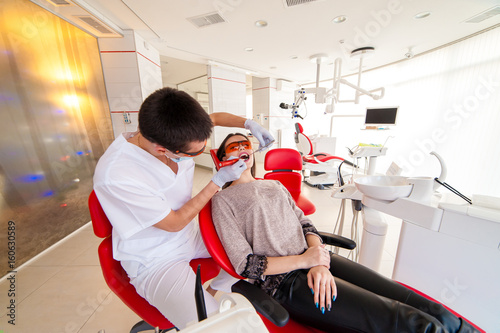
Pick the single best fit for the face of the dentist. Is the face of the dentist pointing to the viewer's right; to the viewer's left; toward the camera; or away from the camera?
to the viewer's right

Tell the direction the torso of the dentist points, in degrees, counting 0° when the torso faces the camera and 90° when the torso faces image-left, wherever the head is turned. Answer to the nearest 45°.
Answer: approximately 315°

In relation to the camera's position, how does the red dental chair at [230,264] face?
facing the viewer and to the right of the viewer

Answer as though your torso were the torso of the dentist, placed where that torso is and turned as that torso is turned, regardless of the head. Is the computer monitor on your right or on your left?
on your left

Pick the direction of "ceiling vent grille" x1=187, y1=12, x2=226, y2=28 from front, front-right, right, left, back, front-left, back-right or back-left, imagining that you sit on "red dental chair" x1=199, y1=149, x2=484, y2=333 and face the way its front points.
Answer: back

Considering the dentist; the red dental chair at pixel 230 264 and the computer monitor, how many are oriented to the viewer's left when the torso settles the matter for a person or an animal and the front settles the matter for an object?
0

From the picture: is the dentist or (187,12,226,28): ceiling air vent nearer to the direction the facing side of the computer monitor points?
the dentist

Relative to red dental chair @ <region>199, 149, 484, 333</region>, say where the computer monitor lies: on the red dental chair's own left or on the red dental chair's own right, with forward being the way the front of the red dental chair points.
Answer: on the red dental chair's own left

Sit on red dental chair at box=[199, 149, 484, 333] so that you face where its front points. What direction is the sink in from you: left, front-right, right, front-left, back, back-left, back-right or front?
left

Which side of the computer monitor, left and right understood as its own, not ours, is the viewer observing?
front

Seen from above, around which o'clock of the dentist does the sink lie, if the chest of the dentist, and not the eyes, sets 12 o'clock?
The sink is roughly at 11 o'clock from the dentist.

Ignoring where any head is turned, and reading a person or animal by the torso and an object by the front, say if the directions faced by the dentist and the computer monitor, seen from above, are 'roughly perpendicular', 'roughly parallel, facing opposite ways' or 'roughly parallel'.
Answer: roughly perpendicular
